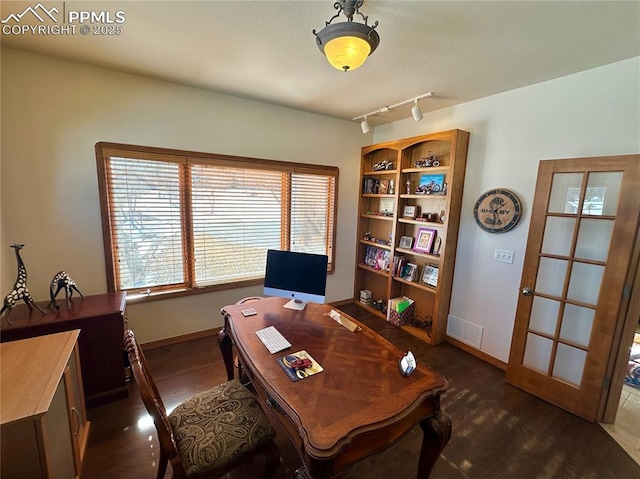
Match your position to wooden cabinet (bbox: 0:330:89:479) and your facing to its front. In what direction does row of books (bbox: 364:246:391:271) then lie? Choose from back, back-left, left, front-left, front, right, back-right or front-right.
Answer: front

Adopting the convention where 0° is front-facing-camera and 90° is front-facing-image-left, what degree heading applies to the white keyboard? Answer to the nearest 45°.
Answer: approximately 45°

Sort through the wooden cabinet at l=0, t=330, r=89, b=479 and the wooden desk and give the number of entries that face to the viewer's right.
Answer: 1

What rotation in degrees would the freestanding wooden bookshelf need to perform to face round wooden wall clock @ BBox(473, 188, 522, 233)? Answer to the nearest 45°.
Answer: approximately 90° to its left

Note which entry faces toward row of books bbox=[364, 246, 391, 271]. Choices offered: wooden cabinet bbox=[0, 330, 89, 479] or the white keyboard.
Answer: the wooden cabinet

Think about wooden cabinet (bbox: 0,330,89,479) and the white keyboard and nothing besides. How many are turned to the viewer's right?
1

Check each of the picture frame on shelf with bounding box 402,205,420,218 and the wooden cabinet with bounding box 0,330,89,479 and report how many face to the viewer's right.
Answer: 1

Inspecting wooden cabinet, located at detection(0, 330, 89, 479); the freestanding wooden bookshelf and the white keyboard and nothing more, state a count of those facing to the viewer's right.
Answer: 1

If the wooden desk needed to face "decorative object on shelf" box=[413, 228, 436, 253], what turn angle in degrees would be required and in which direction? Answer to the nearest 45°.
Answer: approximately 180°

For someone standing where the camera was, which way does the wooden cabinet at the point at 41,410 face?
facing to the right of the viewer

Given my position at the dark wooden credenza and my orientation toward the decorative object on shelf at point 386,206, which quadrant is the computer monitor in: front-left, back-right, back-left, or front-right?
front-right

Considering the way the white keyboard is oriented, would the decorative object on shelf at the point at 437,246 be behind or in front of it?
behind

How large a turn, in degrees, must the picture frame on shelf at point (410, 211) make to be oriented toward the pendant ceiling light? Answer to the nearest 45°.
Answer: approximately 45° to its left

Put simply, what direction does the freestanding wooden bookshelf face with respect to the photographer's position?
facing the viewer and to the left of the viewer
